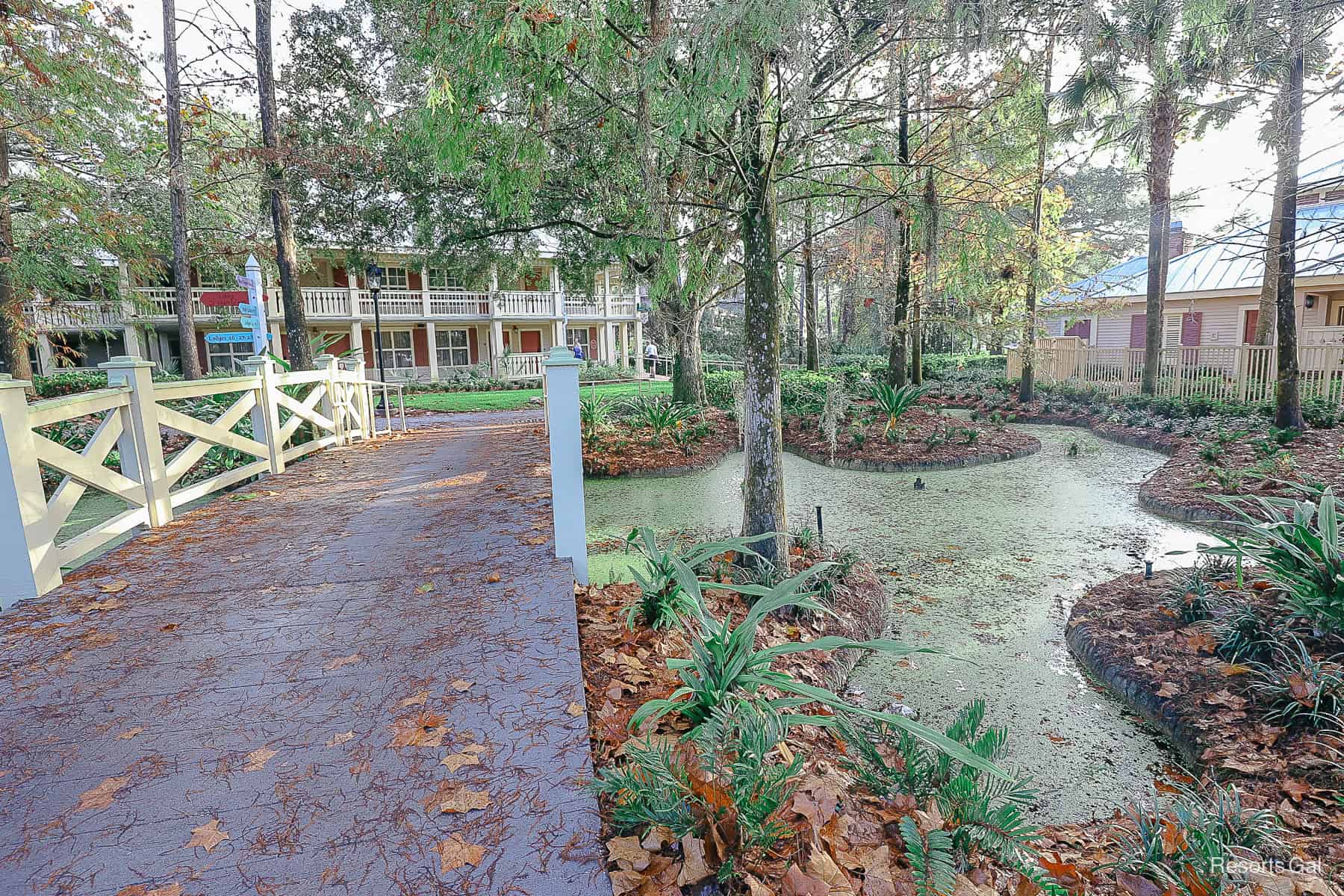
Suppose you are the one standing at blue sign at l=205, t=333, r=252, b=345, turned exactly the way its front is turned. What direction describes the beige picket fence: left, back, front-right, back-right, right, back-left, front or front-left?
front-left

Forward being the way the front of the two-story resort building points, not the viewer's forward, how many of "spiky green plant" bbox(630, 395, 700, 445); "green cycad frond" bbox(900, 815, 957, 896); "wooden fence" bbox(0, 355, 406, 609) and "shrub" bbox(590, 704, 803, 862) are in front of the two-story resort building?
4

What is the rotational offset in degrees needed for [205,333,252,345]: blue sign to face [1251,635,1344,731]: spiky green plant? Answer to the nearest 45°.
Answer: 0° — it already faces it

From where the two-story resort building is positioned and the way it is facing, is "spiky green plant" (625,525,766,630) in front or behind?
in front

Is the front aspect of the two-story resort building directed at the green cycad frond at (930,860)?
yes

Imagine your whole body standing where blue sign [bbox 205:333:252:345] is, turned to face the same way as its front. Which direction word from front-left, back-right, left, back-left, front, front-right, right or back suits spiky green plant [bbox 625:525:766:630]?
front

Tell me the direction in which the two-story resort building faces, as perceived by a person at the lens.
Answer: facing the viewer

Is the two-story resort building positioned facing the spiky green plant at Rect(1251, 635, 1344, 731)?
yes

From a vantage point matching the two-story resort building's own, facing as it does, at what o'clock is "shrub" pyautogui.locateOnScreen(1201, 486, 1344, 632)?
The shrub is roughly at 12 o'clock from the two-story resort building.

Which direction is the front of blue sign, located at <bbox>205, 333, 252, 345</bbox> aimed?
toward the camera

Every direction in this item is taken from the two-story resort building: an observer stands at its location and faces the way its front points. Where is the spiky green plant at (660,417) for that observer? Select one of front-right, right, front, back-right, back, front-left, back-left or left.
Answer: front

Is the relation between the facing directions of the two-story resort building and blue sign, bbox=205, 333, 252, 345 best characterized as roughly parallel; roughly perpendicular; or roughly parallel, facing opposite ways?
roughly parallel

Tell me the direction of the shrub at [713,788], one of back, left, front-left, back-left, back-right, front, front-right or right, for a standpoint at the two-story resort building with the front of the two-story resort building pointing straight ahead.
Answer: front

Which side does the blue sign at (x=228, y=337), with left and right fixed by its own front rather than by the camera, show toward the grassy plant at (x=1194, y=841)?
front

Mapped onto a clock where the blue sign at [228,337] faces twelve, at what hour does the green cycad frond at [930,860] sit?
The green cycad frond is roughly at 12 o'clock from the blue sign.

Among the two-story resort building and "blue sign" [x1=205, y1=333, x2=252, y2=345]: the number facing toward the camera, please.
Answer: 2
